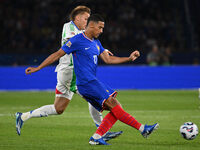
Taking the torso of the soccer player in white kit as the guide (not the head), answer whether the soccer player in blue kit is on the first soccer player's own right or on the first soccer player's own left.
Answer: on the first soccer player's own right

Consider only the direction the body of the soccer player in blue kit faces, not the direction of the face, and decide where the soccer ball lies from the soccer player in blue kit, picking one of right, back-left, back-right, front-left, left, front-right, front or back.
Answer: front-left

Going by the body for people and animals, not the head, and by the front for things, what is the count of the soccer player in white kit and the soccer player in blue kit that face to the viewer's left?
0

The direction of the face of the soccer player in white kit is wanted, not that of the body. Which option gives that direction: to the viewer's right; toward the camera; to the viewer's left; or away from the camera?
to the viewer's right

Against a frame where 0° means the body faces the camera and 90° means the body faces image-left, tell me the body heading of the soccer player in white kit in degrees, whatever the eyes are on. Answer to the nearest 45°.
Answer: approximately 270°

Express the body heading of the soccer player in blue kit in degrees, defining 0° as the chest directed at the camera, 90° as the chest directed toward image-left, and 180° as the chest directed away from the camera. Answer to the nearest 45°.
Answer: approximately 315°

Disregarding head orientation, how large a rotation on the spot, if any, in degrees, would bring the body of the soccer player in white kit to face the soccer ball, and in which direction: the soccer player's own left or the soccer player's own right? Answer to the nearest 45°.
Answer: approximately 45° to the soccer player's own right

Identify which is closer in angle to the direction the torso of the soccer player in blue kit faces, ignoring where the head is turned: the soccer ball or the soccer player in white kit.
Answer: the soccer ball

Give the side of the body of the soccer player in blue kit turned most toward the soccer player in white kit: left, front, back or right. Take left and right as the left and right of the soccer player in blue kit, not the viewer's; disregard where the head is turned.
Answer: back

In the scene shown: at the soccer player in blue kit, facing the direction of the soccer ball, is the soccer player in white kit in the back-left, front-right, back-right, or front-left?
back-left

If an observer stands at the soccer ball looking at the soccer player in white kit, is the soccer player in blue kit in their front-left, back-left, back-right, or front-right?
front-left

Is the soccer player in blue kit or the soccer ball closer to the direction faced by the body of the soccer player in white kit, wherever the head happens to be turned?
the soccer ball
